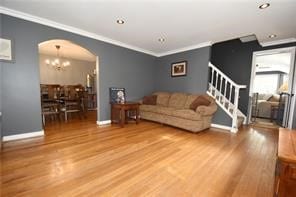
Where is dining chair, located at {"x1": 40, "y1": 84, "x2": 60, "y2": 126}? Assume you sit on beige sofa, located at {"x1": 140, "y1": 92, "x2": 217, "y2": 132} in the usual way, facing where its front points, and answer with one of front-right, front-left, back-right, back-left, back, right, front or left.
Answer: front-right

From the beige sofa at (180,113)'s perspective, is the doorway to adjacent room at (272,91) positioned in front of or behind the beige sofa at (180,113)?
behind

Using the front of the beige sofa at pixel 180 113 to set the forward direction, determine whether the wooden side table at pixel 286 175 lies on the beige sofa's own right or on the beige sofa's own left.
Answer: on the beige sofa's own left

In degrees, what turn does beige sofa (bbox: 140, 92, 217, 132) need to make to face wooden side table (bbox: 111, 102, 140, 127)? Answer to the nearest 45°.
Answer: approximately 45° to its right

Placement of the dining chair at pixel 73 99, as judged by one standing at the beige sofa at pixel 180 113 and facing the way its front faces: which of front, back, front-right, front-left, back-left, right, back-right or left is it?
front-right

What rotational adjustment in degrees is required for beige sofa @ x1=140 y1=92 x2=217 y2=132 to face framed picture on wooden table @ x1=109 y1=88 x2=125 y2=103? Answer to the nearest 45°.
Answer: approximately 45° to its right

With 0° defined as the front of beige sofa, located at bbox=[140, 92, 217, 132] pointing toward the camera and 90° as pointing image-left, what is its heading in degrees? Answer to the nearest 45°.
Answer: approximately 45°
